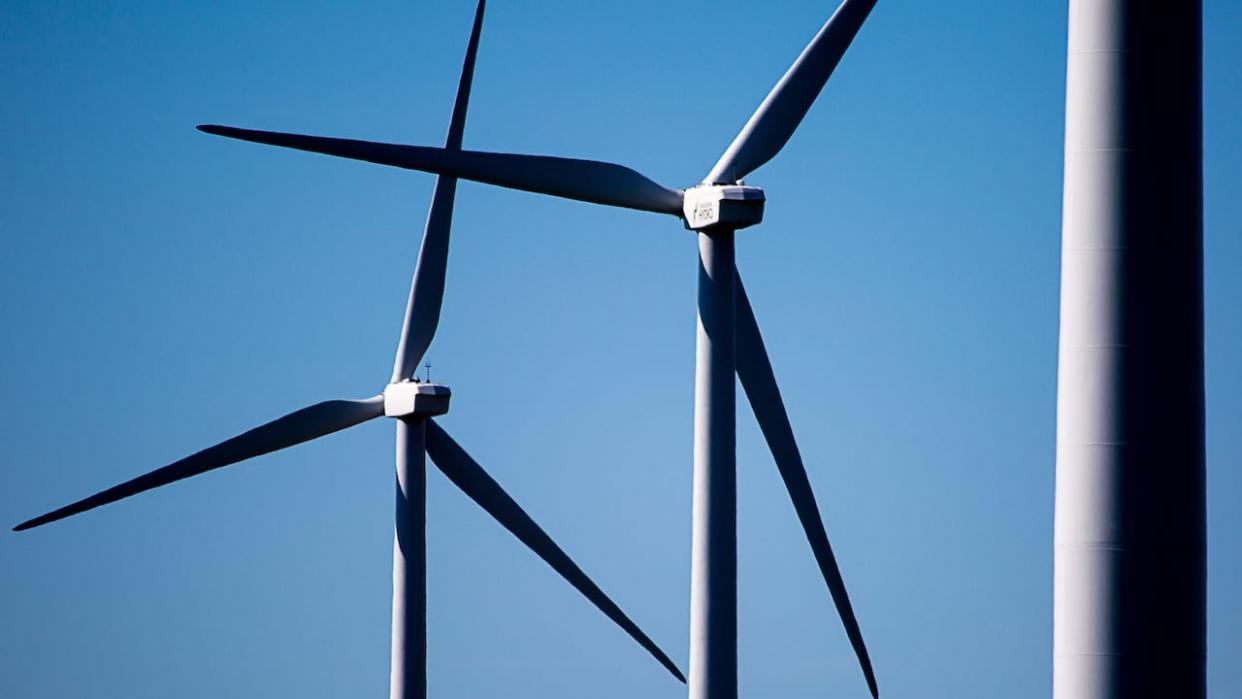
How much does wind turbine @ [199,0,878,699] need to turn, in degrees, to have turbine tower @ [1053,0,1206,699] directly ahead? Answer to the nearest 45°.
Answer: approximately 135° to its left
